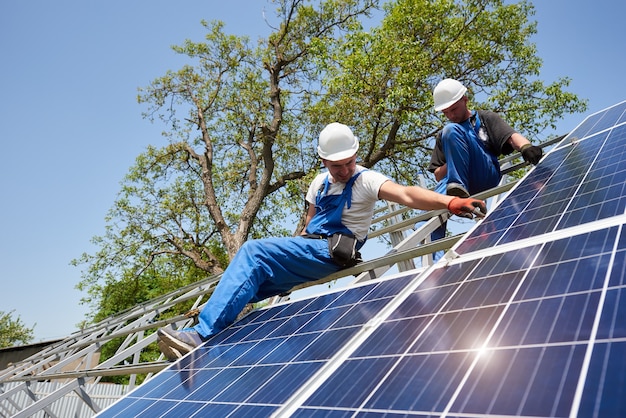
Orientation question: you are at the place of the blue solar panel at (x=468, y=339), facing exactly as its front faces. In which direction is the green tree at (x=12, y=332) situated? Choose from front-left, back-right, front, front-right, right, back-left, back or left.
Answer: right

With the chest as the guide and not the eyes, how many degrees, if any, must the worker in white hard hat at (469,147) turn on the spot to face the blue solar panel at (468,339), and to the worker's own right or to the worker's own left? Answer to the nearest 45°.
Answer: approximately 45° to the worker's own left

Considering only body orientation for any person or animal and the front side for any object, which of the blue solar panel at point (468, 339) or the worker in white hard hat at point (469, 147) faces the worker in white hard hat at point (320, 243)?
the worker in white hard hat at point (469, 147)

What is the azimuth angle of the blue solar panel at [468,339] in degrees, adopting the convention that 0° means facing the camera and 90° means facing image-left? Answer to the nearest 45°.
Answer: approximately 45°

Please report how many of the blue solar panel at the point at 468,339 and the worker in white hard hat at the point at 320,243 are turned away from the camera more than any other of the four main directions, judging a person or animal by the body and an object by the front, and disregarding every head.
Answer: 0

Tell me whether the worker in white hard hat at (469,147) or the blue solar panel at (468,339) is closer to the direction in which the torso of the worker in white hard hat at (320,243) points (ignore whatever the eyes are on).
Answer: the blue solar panel

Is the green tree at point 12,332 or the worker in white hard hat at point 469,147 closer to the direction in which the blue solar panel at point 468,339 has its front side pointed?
the green tree
